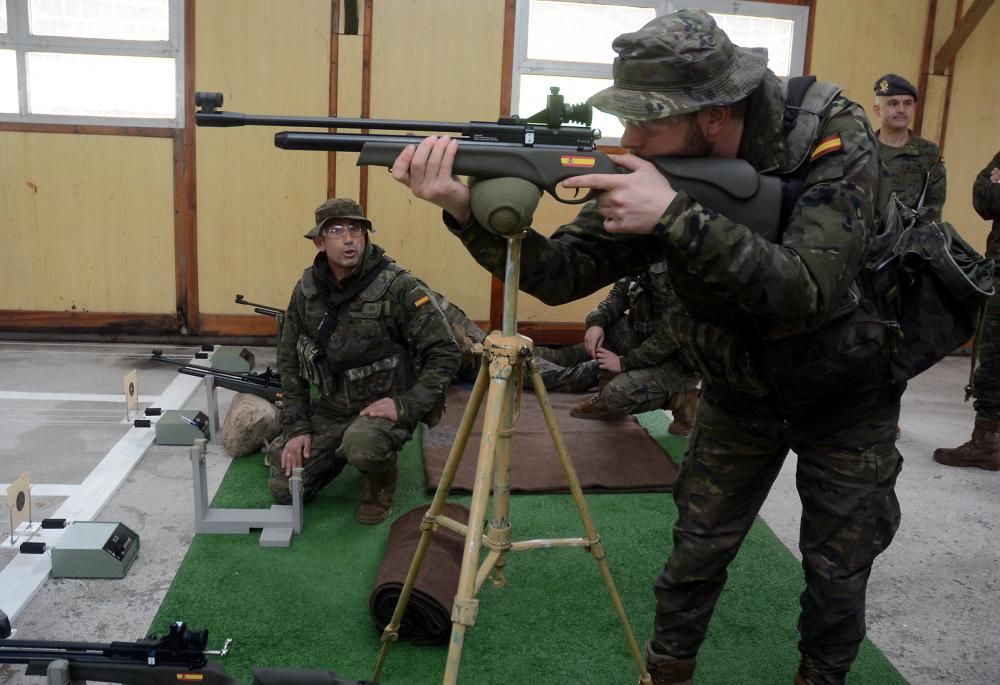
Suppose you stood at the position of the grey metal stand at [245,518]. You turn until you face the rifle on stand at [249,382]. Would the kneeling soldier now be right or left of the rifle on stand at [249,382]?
right

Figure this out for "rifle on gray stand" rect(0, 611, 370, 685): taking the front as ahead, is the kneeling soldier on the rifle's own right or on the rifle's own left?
on the rifle's own right

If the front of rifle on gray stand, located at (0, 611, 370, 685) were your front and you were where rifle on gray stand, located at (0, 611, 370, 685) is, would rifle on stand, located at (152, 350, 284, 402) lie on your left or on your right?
on your right

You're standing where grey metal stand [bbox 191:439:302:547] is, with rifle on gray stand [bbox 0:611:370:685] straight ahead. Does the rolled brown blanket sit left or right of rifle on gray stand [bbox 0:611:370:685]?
left

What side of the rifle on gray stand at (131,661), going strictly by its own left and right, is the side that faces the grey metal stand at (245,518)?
right

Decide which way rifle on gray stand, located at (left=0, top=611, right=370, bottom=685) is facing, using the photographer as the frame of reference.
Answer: facing to the left of the viewer

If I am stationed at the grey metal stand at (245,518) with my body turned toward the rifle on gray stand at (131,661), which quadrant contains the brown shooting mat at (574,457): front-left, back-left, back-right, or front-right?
back-left

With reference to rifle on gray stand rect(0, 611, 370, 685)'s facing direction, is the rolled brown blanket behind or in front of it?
behind
